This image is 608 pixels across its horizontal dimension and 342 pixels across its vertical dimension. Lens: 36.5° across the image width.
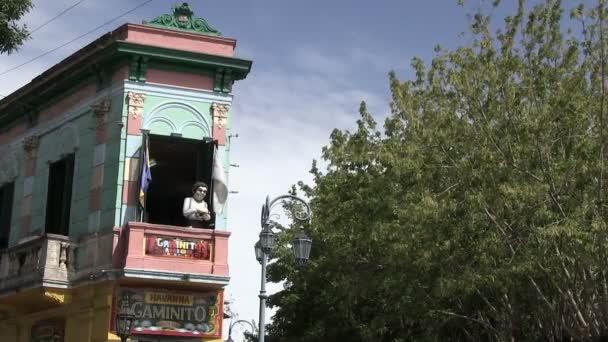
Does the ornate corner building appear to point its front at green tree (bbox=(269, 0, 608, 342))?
no

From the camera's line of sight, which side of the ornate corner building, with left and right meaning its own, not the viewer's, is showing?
front
